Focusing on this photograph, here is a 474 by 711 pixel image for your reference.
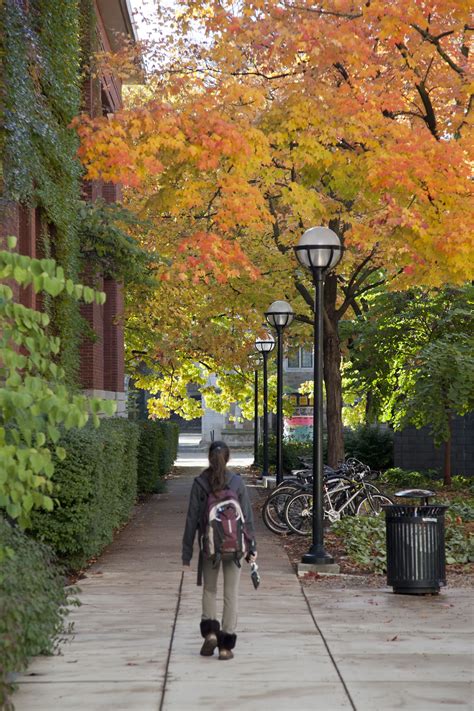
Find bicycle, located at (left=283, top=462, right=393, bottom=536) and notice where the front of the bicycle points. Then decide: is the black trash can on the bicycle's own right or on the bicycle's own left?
on the bicycle's own right

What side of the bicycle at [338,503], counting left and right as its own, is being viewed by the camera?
right

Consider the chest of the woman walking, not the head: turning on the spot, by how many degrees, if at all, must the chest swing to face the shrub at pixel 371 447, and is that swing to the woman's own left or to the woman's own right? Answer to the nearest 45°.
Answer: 0° — they already face it

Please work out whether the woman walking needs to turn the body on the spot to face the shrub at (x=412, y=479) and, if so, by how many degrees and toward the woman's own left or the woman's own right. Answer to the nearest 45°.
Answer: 0° — they already face it

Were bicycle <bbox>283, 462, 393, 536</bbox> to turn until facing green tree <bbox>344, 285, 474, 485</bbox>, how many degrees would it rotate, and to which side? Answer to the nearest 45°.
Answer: approximately 90° to its left

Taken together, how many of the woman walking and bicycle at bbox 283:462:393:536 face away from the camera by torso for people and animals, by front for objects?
1

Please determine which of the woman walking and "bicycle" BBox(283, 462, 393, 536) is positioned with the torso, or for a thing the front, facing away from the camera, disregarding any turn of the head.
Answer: the woman walking

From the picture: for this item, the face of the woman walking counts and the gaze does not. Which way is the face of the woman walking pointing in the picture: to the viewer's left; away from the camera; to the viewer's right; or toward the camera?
away from the camera

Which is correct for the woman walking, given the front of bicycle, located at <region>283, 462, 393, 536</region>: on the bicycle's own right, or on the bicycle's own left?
on the bicycle's own right

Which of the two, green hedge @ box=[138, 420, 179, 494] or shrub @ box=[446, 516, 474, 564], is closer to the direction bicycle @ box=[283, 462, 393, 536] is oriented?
the shrub

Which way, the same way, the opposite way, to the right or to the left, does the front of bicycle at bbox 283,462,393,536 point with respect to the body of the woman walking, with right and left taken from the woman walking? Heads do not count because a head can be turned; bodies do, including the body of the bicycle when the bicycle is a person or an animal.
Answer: to the right

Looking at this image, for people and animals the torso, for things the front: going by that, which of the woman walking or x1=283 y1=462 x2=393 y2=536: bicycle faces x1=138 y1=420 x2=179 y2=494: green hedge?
the woman walking

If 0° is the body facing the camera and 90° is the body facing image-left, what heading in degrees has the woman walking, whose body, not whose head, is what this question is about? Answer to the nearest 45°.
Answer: approximately 180°
